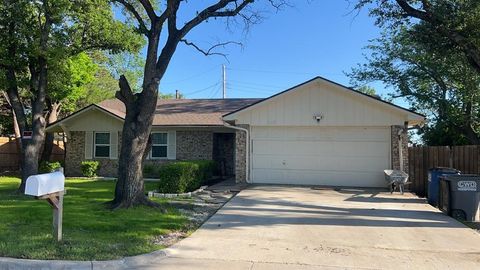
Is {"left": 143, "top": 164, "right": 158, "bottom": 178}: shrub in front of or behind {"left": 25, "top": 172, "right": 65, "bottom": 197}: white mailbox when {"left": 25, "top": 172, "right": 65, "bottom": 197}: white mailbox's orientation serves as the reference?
behind

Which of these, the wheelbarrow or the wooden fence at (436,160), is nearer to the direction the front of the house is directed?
the wheelbarrow

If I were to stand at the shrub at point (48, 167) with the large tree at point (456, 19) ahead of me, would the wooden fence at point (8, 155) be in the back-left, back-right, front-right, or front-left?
back-left

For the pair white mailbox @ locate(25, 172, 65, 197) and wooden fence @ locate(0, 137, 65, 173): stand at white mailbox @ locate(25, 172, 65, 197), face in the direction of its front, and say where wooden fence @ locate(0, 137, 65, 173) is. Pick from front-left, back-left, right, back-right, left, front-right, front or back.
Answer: back-right

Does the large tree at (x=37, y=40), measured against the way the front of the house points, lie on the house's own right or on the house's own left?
on the house's own right

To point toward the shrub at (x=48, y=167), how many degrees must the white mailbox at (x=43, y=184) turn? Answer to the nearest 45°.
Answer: approximately 135° to its right

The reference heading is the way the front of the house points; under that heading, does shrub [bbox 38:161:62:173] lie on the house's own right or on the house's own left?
on the house's own right

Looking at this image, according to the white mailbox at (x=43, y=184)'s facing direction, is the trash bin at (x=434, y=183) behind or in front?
behind

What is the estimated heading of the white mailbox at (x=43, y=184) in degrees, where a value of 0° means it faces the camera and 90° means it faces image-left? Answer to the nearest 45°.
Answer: approximately 45°
